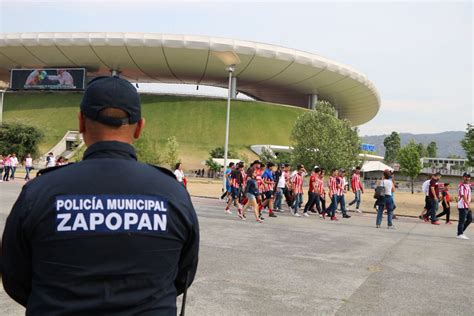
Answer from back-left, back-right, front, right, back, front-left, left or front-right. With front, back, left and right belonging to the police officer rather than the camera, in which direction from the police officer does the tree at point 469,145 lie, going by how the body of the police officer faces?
front-right

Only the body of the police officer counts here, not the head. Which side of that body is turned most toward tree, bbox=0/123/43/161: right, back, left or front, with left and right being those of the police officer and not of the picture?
front

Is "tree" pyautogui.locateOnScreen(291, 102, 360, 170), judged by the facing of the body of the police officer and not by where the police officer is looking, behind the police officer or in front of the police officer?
in front

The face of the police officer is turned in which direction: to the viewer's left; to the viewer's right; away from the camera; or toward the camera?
away from the camera

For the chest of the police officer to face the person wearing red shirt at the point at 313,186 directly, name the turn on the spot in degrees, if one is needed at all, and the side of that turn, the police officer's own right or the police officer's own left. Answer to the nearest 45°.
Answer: approximately 45° to the police officer's own right

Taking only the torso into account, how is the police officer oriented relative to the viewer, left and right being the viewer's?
facing away from the viewer

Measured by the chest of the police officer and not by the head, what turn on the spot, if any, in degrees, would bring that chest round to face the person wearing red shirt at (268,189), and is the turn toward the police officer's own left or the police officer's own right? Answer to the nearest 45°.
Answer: approximately 45° to the police officer's own right

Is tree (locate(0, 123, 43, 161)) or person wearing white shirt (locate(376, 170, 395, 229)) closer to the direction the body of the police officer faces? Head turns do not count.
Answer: the tree

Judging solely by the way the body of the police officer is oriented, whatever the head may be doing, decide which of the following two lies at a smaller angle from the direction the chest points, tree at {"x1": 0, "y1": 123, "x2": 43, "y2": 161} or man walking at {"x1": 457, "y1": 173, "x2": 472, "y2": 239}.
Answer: the tree

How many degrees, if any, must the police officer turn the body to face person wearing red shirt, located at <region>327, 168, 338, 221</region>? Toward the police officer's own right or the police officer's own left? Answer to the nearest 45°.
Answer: approximately 45° to the police officer's own right

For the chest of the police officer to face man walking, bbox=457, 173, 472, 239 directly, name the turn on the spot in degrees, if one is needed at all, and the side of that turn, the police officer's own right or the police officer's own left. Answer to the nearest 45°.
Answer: approximately 45° to the police officer's own right
